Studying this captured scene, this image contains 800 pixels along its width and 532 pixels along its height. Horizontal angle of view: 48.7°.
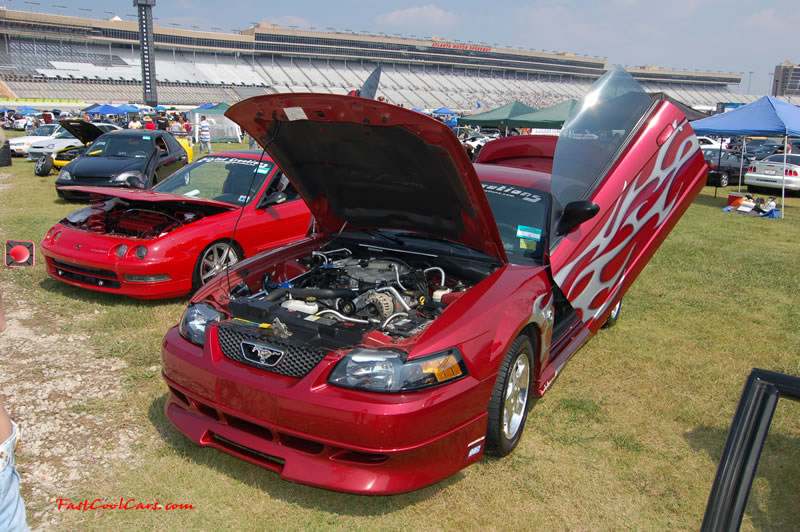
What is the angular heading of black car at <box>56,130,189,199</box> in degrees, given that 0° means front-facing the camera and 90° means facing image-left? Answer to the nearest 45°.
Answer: approximately 45°

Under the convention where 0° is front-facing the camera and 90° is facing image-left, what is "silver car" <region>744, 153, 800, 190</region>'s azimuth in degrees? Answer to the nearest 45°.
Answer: approximately 225°

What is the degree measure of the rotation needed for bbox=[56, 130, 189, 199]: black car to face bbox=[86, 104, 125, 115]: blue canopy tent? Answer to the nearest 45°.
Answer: approximately 135° to its right

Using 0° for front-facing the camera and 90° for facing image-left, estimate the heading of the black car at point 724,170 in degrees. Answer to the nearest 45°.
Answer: approximately 225°

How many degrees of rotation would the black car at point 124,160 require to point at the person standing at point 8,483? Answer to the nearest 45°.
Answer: approximately 45° to its left

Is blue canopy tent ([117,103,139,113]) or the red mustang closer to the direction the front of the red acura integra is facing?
the red mustang

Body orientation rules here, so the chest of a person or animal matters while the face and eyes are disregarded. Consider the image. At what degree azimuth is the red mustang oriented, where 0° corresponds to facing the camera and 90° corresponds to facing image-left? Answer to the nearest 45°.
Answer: approximately 45°
